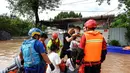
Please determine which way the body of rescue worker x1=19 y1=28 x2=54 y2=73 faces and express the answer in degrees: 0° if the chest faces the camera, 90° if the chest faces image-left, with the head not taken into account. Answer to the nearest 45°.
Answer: approximately 225°

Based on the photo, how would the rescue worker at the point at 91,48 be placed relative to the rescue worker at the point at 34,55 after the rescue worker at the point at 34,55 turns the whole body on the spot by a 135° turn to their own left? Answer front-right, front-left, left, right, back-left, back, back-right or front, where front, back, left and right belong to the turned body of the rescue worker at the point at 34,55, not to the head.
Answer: back

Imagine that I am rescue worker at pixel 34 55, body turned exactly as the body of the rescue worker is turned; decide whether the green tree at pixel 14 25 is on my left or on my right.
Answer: on my left

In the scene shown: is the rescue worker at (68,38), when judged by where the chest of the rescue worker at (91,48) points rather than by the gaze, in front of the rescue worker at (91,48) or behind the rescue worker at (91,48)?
in front

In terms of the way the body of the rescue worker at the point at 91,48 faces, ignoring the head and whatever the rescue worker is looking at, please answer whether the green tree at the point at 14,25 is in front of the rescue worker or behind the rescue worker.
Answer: in front
